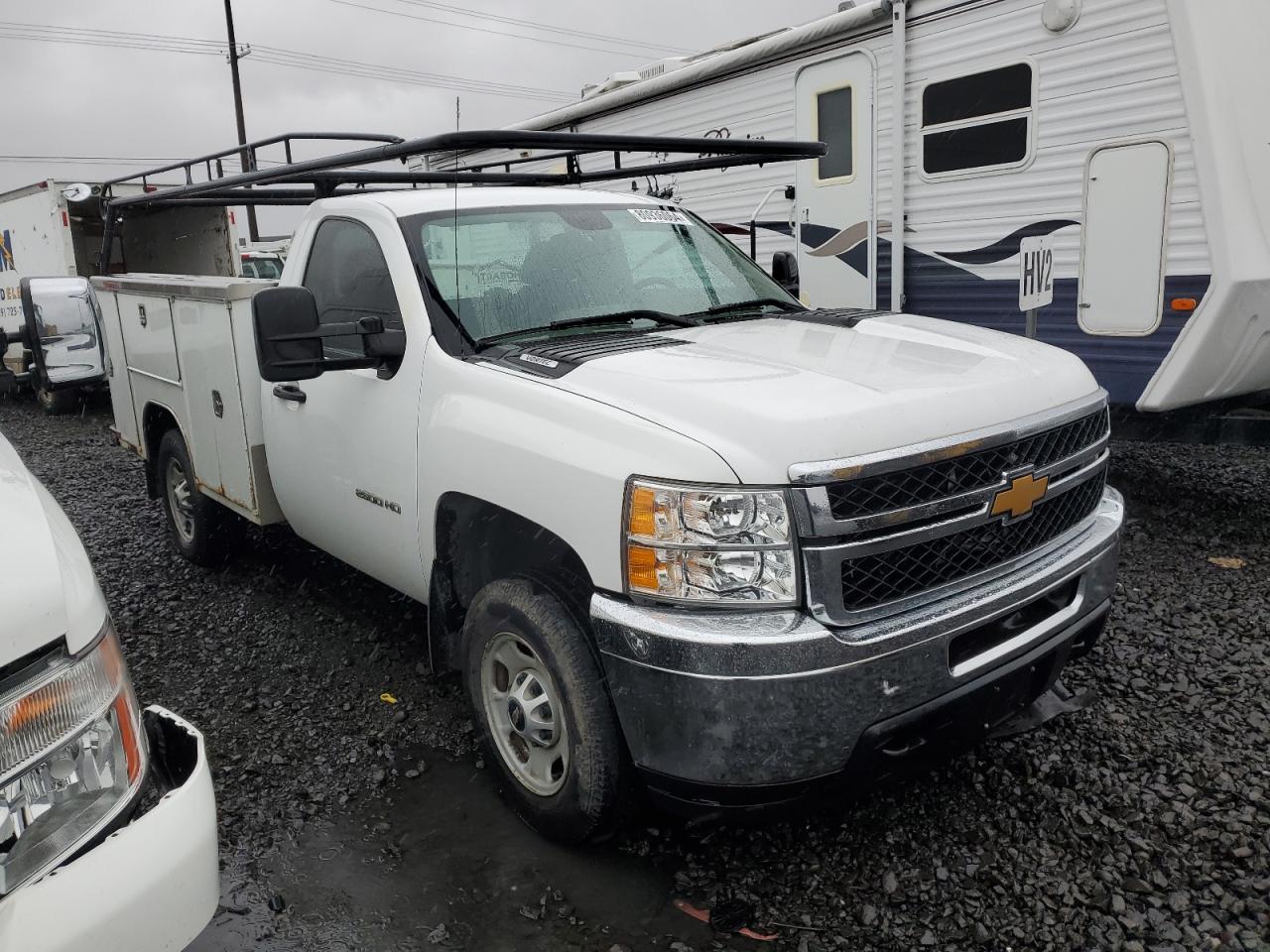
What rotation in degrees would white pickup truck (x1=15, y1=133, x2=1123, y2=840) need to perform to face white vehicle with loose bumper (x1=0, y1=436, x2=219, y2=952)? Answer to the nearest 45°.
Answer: approximately 90° to its right

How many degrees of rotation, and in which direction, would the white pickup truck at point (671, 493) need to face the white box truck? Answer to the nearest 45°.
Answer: approximately 180°

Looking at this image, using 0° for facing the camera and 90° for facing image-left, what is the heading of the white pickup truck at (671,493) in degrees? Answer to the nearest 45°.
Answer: approximately 315°

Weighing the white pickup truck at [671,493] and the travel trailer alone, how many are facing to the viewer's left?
0

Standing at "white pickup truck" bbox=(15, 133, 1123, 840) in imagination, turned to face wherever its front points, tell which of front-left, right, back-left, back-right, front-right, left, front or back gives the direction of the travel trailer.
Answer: left

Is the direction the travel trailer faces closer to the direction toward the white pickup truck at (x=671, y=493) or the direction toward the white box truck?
the white pickup truck

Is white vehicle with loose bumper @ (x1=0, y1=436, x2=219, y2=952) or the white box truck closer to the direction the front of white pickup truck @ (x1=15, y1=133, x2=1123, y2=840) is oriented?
the white vehicle with loose bumper

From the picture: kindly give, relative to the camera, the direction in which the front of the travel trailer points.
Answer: facing the viewer and to the right of the viewer

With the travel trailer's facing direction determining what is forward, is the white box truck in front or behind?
behind
